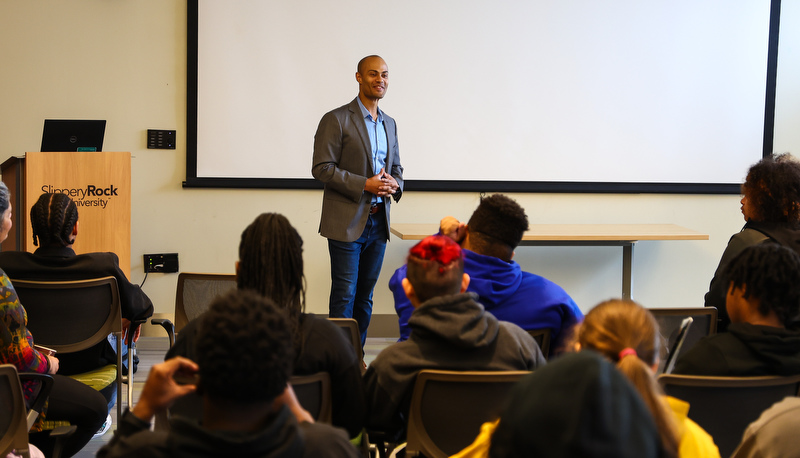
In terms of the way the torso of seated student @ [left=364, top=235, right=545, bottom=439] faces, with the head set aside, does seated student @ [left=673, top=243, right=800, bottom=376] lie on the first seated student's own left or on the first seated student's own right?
on the first seated student's own right

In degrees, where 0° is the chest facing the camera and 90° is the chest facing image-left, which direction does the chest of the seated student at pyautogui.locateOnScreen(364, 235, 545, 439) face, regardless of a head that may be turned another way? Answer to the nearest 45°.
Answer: approximately 180°

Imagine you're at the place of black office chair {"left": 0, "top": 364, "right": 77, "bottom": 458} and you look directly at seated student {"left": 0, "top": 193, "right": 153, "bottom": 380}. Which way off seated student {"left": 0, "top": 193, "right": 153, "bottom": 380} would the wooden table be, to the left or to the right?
right

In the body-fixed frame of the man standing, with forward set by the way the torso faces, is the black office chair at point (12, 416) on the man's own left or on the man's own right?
on the man's own right

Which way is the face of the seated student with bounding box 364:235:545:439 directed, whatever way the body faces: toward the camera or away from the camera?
away from the camera

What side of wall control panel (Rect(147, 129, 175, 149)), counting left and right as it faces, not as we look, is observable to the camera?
front

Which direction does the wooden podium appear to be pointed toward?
toward the camera

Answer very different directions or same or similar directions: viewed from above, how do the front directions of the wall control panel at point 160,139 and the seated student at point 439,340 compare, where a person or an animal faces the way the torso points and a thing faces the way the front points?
very different directions

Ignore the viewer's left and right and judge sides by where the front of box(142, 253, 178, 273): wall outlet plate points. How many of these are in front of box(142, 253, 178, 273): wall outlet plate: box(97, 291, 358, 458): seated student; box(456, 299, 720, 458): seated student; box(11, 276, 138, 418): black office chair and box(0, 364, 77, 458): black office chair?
4

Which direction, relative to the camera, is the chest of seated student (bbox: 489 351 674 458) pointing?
away from the camera

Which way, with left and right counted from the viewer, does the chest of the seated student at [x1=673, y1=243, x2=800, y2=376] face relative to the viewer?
facing away from the viewer and to the left of the viewer

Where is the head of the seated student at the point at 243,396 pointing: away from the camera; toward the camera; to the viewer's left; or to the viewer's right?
away from the camera

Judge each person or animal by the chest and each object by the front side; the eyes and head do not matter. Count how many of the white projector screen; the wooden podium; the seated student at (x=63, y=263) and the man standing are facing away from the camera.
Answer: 1

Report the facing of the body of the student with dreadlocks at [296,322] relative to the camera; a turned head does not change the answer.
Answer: away from the camera

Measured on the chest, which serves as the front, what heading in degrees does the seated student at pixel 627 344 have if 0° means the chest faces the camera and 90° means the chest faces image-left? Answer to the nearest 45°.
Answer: approximately 135°

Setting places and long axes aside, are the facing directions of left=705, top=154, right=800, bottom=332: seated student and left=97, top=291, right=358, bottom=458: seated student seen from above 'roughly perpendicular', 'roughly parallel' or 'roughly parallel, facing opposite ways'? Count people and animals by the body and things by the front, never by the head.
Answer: roughly parallel

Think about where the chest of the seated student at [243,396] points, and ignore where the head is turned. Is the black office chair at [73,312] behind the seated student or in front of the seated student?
in front

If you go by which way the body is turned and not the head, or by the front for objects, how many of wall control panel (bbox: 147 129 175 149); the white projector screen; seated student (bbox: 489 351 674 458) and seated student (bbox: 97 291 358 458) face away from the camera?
2

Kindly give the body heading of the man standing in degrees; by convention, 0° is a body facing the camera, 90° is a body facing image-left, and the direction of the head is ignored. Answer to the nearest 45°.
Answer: approximately 315°

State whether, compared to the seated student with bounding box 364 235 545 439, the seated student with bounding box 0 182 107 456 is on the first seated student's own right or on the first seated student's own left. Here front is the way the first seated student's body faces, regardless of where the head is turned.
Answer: on the first seated student's own left
